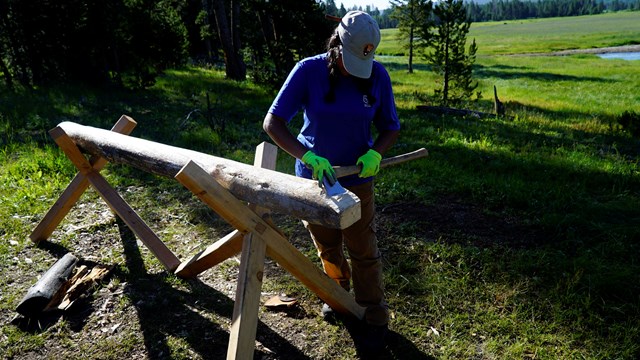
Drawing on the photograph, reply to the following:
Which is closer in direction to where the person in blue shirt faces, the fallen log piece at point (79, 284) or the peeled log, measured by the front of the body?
the peeled log

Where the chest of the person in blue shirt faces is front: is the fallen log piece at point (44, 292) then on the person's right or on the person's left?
on the person's right

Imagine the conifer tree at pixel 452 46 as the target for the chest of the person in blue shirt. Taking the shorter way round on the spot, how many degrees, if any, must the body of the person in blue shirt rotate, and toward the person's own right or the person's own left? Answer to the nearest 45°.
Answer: approximately 180°

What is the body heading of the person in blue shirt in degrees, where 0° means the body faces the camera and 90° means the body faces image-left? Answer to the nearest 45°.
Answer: approximately 0°

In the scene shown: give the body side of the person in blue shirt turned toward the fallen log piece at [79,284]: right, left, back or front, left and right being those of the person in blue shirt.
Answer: right

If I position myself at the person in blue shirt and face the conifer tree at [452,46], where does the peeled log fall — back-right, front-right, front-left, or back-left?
back-left
